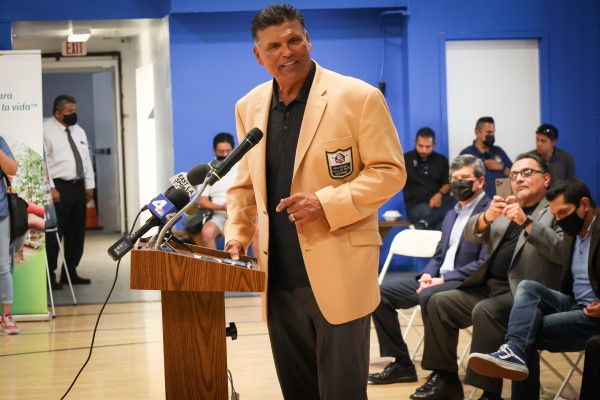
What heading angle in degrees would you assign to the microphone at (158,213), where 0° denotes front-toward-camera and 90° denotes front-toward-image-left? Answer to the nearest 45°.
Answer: approximately 270°

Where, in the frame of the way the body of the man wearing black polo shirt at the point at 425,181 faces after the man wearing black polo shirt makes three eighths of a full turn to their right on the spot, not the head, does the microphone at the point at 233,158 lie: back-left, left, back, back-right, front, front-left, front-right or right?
back-left

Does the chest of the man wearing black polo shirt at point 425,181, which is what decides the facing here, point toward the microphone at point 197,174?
yes

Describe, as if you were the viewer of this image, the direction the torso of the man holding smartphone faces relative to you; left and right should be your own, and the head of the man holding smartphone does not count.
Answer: facing the viewer and to the left of the viewer

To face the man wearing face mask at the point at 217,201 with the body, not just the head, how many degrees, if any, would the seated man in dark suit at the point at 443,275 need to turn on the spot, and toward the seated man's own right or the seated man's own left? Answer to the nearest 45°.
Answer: approximately 90° to the seated man's own right

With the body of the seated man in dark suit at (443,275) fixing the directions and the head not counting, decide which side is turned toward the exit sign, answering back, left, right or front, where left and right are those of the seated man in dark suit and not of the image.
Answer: right

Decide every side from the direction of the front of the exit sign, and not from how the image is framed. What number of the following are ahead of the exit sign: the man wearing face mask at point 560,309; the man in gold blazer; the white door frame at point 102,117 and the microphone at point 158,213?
3

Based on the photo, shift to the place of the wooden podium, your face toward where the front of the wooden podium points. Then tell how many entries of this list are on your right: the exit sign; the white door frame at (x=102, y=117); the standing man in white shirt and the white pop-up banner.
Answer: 4

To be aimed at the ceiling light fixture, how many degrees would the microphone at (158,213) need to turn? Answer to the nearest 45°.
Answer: approximately 90° to its left

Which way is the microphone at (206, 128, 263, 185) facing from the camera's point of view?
to the viewer's right

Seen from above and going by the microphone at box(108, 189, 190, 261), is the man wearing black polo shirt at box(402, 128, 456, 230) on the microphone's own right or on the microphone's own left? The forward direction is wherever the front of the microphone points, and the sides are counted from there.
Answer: on the microphone's own left

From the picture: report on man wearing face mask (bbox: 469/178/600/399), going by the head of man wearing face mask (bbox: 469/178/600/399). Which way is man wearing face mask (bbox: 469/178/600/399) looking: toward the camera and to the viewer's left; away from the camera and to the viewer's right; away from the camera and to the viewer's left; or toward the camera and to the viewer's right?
toward the camera and to the viewer's left
